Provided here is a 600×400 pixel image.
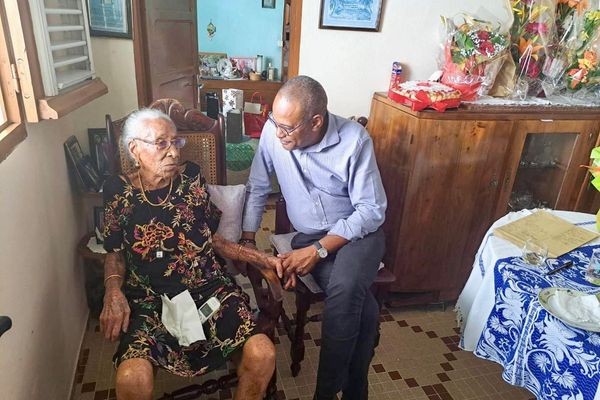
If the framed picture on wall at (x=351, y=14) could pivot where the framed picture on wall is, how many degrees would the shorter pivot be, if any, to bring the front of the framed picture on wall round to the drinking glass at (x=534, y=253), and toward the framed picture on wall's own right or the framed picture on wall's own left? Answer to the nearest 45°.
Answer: approximately 45° to the framed picture on wall's own left

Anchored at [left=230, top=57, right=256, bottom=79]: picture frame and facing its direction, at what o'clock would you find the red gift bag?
The red gift bag is roughly at 12 o'clock from the picture frame.

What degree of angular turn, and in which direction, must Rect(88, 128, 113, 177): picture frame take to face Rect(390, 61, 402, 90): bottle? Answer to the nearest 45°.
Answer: approximately 45° to its left

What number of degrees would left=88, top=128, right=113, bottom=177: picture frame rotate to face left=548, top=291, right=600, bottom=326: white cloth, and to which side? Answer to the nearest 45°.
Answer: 0° — it already faces it

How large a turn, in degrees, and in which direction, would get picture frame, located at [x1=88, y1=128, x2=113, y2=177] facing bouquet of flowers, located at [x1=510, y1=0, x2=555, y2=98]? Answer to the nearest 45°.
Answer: approximately 45° to its left

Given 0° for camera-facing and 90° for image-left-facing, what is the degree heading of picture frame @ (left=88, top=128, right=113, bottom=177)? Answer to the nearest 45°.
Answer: approximately 315°

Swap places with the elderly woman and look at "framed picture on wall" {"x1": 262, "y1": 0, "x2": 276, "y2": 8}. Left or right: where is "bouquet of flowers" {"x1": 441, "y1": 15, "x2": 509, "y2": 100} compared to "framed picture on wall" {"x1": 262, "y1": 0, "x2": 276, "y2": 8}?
right

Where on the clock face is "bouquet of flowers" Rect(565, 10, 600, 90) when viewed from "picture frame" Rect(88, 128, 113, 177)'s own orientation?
The bouquet of flowers is roughly at 11 o'clock from the picture frame.
